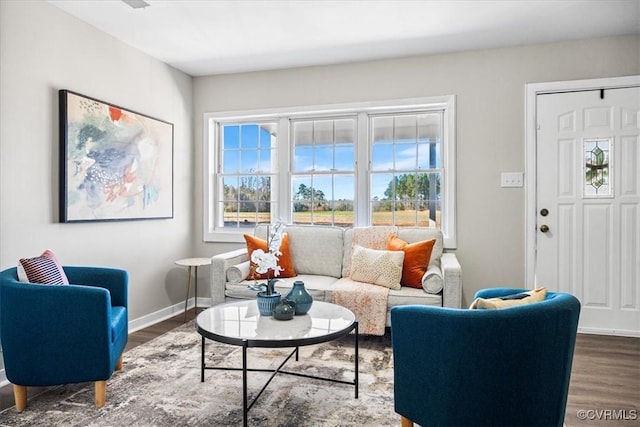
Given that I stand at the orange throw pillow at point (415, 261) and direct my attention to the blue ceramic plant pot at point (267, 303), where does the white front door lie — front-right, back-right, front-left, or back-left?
back-left

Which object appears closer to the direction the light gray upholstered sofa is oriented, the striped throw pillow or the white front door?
the striped throw pillow

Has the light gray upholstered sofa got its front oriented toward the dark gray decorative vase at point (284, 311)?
yes

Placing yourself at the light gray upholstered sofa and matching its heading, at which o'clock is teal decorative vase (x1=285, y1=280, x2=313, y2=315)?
The teal decorative vase is roughly at 12 o'clock from the light gray upholstered sofa.

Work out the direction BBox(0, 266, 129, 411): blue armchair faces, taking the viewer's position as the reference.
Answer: facing to the right of the viewer

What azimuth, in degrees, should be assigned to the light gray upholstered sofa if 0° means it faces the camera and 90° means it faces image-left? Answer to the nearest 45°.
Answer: approximately 0°

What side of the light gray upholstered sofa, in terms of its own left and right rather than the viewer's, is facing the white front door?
left

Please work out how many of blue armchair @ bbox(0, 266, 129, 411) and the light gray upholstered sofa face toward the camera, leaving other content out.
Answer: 1
